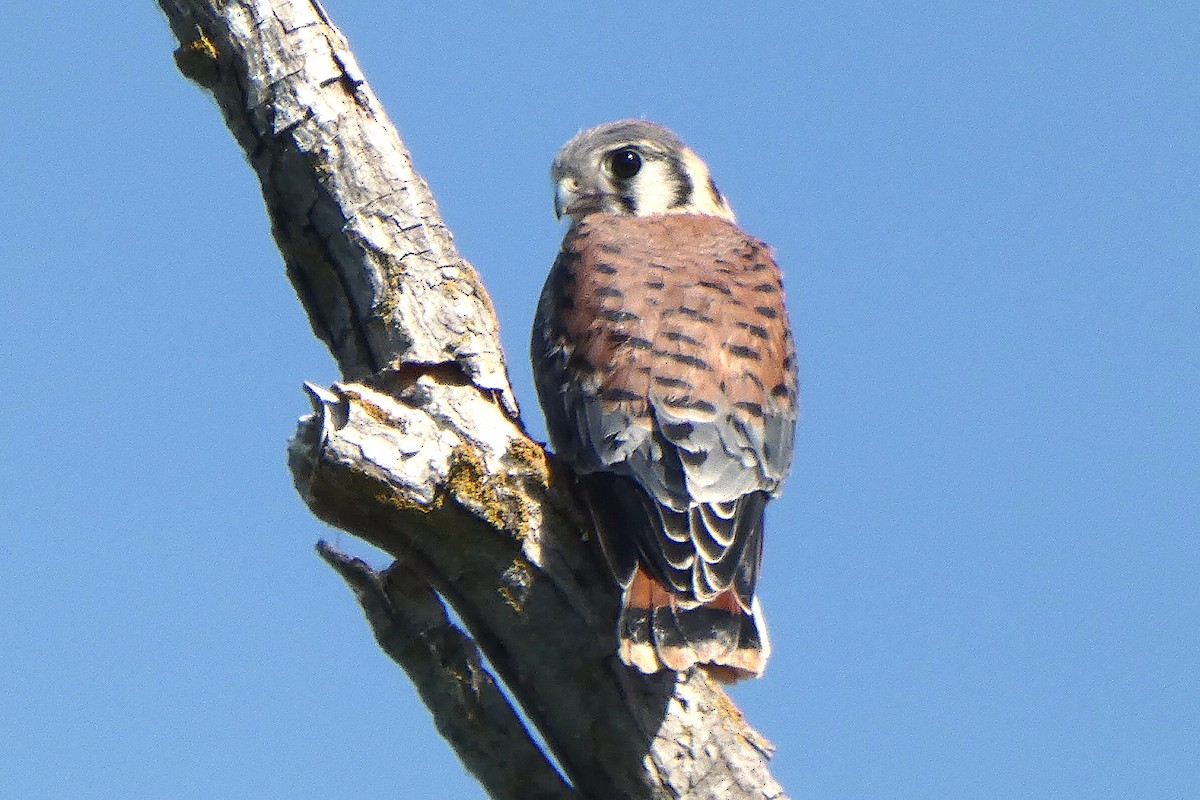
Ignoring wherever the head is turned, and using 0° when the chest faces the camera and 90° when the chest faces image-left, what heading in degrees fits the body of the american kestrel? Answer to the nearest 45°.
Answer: approximately 180°
